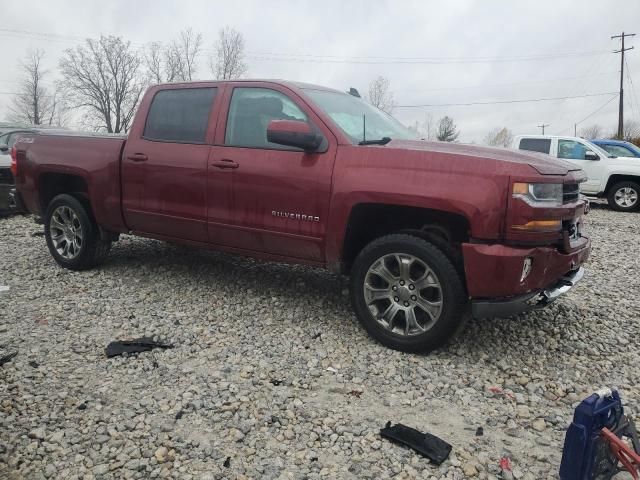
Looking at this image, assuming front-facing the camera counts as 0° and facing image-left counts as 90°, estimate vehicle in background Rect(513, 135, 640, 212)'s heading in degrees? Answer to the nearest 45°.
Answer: approximately 270°

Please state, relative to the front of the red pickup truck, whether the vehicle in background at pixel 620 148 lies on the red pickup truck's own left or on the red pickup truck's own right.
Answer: on the red pickup truck's own left

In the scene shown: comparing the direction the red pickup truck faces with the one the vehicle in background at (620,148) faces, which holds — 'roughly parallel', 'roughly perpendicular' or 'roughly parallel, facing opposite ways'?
roughly parallel

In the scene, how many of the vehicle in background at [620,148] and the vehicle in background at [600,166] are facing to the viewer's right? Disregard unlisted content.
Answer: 2

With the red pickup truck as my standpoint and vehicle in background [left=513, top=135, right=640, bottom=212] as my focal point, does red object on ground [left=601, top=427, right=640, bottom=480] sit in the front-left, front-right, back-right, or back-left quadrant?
back-right

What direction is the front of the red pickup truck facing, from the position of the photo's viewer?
facing the viewer and to the right of the viewer

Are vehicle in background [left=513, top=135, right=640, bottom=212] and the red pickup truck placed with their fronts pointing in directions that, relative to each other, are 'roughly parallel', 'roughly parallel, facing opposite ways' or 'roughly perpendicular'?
roughly parallel

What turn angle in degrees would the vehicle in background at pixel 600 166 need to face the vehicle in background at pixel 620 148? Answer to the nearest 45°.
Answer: approximately 90° to its left

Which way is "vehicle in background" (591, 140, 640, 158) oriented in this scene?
to the viewer's right

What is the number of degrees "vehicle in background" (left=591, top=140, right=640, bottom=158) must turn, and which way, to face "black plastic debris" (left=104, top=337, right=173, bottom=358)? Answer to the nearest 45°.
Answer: approximately 90° to its right
